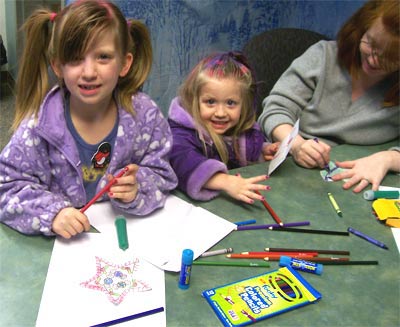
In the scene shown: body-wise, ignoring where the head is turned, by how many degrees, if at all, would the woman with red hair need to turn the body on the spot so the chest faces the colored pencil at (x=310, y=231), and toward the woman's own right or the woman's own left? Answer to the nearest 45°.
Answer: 0° — they already face it

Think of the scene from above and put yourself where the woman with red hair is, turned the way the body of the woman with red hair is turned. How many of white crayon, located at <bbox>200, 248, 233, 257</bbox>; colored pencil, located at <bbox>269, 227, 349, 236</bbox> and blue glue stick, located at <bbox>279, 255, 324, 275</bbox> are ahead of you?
3

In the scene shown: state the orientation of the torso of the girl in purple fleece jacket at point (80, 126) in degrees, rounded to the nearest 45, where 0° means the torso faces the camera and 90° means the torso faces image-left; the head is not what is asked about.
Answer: approximately 0°

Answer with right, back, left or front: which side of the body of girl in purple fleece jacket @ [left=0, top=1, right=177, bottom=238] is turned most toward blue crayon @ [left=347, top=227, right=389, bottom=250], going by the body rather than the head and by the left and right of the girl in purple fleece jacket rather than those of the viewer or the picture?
left

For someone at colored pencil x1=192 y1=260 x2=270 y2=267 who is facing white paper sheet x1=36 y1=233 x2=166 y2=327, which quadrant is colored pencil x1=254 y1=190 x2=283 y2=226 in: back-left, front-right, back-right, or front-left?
back-right
